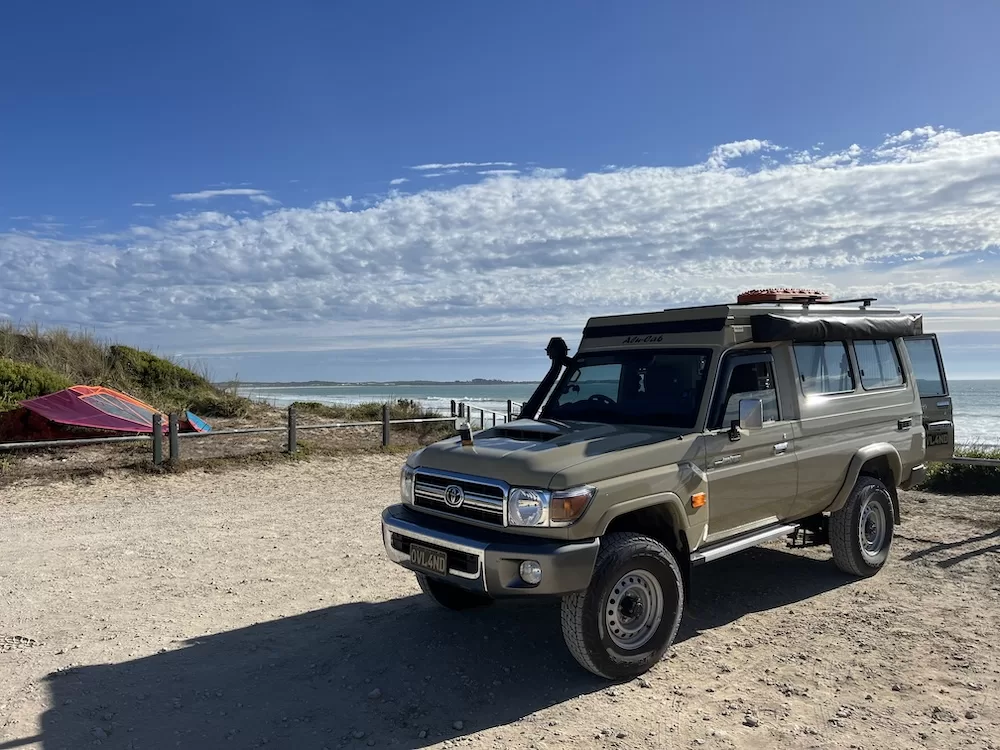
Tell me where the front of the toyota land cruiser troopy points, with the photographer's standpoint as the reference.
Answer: facing the viewer and to the left of the viewer

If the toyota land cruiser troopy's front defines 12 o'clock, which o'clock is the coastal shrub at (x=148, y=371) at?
The coastal shrub is roughly at 3 o'clock from the toyota land cruiser troopy.

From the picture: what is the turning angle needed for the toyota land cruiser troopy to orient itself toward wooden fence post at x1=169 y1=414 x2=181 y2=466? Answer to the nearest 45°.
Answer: approximately 90° to its right

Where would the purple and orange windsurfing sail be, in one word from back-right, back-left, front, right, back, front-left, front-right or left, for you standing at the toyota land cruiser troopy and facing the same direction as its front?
right

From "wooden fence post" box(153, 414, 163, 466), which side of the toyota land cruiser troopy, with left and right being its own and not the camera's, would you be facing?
right

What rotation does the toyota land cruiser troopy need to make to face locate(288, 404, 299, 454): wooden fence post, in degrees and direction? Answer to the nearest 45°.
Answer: approximately 90° to its right
